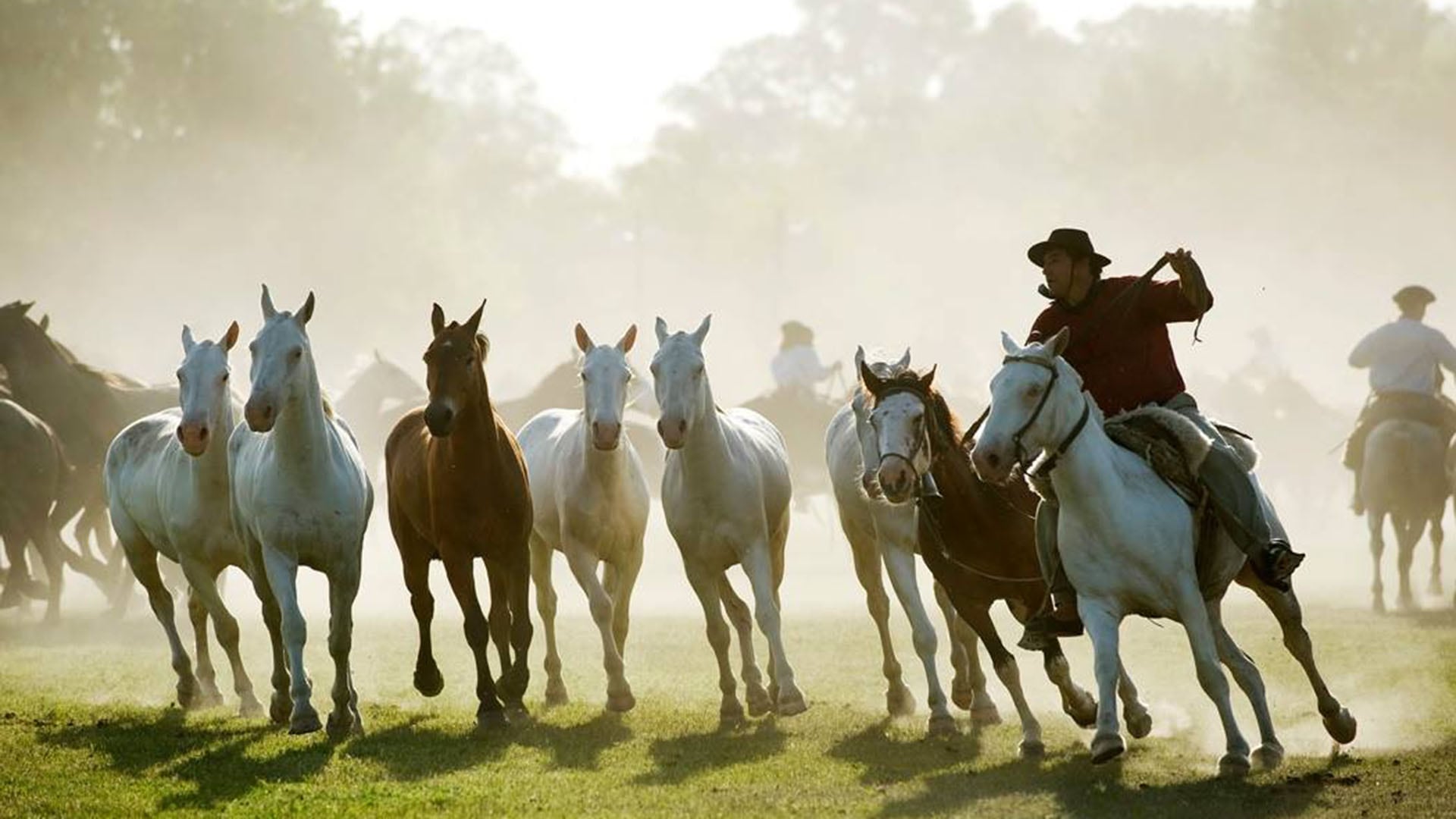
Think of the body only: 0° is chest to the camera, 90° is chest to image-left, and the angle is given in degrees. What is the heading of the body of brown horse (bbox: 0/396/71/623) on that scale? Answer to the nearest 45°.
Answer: approximately 90°

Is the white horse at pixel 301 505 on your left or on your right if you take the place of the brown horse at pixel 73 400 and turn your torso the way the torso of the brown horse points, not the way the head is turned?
on your left

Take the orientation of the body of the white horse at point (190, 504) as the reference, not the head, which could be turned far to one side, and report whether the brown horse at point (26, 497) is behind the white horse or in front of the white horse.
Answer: behind

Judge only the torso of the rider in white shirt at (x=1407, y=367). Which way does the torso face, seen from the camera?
away from the camera

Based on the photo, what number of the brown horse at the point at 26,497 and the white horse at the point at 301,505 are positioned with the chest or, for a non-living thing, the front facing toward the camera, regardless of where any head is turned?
1

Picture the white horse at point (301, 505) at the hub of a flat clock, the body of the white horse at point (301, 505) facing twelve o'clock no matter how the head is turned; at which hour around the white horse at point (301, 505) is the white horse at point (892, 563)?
the white horse at point (892, 563) is roughly at 9 o'clock from the white horse at point (301, 505).

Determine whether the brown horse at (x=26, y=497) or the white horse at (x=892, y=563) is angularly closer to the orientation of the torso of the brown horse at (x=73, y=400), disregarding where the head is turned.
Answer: the brown horse

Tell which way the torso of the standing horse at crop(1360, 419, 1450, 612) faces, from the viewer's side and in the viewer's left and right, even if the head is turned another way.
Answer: facing away from the viewer

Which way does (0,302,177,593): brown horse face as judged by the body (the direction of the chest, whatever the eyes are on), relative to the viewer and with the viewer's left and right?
facing to the left of the viewer

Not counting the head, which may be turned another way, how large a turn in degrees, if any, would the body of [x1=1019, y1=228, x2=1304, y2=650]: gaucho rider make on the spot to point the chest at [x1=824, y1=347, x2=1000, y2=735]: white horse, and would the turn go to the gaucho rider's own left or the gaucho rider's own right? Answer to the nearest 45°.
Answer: approximately 90° to the gaucho rider's own right

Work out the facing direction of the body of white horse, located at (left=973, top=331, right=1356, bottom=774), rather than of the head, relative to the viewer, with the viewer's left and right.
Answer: facing the viewer and to the left of the viewer
